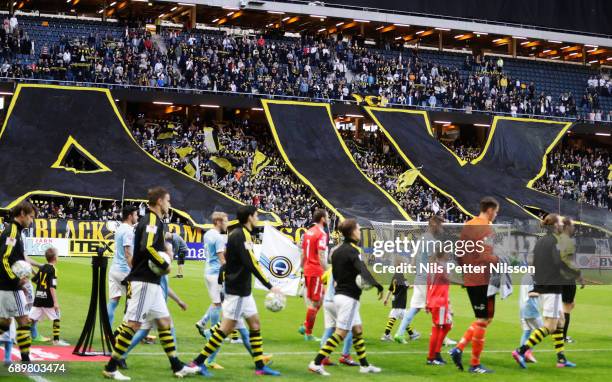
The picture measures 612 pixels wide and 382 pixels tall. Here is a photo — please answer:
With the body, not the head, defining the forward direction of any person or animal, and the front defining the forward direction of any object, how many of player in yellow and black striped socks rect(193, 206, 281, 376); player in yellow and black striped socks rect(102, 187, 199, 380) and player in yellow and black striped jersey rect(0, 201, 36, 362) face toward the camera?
0

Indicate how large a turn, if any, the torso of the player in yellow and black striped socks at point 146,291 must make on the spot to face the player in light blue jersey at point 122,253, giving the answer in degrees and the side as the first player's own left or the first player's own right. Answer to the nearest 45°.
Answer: approximately 90° to the first player's own left

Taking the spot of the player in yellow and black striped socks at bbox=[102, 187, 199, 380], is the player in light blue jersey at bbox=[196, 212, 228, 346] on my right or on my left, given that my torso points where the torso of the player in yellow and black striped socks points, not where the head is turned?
on my left

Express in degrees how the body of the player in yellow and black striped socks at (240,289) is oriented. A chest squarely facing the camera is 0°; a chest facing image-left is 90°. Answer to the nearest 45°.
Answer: approximately 270°

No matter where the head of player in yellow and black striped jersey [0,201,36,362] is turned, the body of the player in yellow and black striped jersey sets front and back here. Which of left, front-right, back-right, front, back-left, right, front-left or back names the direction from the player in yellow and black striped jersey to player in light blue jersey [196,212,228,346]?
front-left

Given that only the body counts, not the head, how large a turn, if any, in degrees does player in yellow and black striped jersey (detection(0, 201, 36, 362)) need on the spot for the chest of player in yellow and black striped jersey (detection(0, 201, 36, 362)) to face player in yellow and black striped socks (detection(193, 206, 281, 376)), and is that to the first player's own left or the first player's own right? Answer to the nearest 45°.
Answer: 0° — they already face them

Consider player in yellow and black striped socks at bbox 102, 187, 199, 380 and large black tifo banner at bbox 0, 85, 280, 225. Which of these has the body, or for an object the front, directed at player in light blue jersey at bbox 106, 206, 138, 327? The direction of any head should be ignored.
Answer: the large black tifo banner

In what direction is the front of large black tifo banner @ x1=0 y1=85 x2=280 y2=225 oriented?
toward the camera

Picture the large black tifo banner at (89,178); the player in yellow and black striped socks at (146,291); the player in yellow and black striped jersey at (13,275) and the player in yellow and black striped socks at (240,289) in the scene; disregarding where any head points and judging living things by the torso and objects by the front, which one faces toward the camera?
the large black tifo banner

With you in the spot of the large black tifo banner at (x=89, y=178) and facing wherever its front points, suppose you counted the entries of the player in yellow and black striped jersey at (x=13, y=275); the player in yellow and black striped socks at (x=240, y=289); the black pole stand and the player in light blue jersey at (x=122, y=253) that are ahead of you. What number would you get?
4

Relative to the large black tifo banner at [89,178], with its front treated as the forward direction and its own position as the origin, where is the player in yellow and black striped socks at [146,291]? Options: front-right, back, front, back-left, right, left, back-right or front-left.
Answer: front

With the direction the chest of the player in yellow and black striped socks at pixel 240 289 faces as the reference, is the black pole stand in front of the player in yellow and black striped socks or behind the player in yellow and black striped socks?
behind

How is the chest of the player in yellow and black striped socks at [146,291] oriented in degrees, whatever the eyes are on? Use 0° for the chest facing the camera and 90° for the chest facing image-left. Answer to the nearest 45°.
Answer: approximately 270°

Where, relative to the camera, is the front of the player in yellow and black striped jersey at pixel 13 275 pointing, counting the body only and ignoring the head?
to the viewer's right

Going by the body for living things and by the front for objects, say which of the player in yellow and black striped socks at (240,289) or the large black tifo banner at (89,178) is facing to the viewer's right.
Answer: the player in yellow and black striped socks
